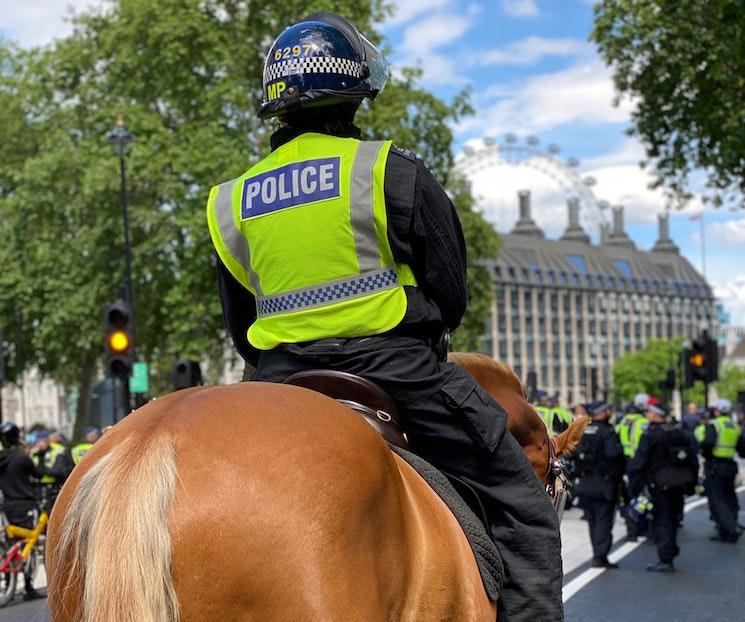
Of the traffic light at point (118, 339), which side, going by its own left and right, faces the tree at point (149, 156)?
back

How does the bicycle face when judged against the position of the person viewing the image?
facing away from the viewer and to the right of the viewer

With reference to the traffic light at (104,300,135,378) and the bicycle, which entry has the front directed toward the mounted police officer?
the traffic light

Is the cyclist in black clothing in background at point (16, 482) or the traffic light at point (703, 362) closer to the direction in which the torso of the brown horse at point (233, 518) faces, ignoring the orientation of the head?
the traffic light

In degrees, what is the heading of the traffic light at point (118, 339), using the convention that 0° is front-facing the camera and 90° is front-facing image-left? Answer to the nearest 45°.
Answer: approximately 0°

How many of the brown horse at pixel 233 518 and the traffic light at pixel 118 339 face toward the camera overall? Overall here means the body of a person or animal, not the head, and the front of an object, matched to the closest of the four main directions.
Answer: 1

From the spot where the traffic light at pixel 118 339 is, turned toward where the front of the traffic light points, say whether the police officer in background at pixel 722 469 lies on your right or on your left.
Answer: on your left

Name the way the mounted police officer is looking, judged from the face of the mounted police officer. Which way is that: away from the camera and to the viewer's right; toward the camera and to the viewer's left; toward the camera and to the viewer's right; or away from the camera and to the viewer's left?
away from the camera and to the viewer's right

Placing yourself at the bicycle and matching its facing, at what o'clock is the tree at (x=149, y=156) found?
The tree is roughly at 11 o'clock from the bicycle.

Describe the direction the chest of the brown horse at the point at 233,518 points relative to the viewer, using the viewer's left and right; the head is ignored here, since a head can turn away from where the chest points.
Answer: facing away from the viewer and to the right of the viewer

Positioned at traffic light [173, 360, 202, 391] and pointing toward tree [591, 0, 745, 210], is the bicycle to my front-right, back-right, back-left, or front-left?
back-right
